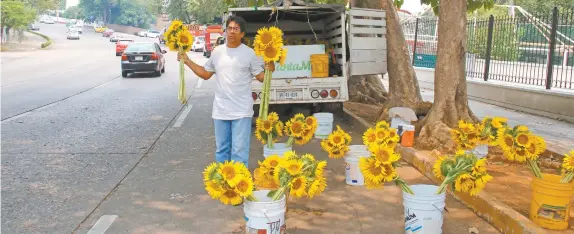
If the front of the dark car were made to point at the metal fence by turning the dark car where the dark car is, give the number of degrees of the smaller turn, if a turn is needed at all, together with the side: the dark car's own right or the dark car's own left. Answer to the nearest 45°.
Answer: approximately 135° to the dark car's own right

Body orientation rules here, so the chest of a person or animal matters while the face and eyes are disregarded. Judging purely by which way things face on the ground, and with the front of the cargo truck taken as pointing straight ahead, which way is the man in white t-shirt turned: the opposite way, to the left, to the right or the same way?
the opposite way

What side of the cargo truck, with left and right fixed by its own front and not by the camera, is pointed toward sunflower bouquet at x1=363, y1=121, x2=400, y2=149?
back

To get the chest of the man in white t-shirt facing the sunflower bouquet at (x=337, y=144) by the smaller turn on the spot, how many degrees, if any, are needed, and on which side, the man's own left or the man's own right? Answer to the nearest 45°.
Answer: approximately 90° to the man's own left

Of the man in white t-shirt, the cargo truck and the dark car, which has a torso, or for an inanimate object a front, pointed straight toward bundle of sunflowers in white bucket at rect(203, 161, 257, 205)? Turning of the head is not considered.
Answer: the man in white t-shirt

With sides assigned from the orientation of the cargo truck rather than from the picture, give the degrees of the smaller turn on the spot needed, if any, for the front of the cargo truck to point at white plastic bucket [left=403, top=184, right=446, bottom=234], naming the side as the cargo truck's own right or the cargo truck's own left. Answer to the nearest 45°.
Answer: approximately 180°

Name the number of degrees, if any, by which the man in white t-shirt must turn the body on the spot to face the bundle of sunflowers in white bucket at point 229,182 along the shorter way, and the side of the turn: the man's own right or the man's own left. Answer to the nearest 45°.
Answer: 0° — they already face it

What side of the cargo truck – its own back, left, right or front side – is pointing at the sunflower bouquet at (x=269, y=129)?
back

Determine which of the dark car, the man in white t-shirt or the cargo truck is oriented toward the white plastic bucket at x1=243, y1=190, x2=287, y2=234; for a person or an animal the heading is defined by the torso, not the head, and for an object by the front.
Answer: the man in white t-shirt

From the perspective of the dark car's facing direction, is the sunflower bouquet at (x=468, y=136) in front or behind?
behind

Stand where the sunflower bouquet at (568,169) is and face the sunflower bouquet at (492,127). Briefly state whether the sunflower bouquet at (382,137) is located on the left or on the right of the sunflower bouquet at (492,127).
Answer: left

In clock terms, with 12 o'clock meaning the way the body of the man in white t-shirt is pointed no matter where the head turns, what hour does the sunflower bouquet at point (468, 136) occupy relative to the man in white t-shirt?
The sunflower bouquet is roughly at 9 o'clock from the man in white t-shirt.

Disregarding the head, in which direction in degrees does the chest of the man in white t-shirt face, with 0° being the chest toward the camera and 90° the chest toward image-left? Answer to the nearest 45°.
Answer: approximately 0°

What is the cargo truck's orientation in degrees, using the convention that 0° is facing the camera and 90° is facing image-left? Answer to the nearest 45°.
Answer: approximately 180°

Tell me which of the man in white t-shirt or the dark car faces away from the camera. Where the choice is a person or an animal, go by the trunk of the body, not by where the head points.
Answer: the dark car

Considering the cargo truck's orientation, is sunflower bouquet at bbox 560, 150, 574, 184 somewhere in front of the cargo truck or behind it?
behind
